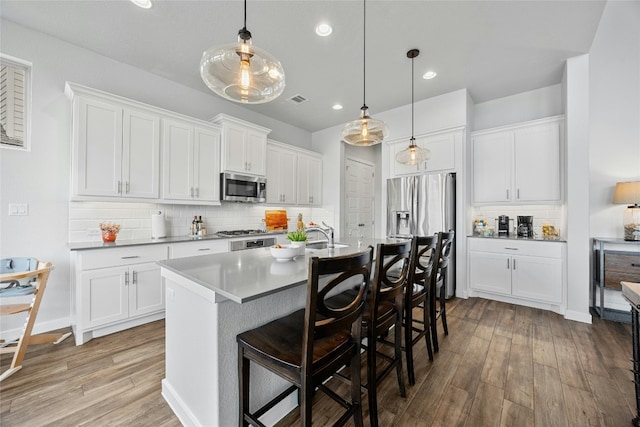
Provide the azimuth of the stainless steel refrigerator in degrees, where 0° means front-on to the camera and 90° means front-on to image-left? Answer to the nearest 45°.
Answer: approximately 0°

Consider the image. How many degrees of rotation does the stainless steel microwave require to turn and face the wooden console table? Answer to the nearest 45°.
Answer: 0° — it already faces it

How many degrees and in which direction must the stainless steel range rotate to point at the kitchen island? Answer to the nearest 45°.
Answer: approximately 45° to its right

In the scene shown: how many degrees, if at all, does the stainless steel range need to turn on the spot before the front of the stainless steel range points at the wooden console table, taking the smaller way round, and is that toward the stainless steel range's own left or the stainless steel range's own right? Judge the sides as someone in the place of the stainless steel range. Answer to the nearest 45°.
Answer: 0° — it already faces it

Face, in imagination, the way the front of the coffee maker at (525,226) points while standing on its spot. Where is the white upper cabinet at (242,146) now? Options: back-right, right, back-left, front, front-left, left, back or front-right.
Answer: front-right

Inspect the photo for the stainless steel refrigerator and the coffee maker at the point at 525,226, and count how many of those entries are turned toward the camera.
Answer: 2

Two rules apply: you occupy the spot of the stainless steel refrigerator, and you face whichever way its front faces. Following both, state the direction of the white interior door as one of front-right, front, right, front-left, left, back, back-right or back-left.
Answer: back-right

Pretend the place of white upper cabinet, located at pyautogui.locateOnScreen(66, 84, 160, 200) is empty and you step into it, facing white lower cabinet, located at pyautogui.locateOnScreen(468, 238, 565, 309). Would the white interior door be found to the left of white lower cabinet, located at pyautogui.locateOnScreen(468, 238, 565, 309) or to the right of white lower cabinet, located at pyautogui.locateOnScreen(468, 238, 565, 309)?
left

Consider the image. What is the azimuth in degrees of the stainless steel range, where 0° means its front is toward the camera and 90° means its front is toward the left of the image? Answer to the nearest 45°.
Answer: approximately 315°
